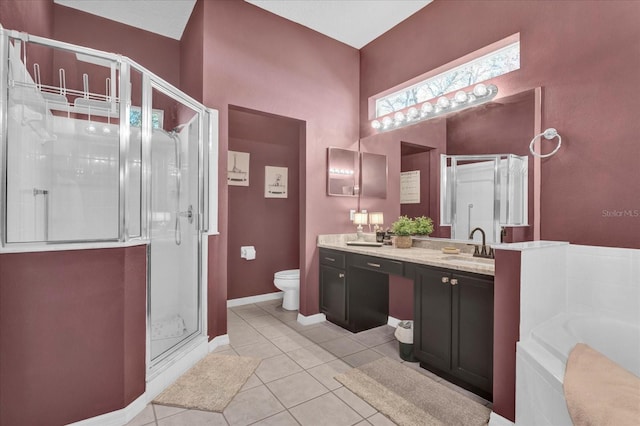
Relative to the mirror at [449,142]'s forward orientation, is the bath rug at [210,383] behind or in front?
in front

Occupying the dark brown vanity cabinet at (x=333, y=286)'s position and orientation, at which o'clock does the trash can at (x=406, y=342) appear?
The trash can is roughly at 9 o'clock from the dark brown vanity cabinet.

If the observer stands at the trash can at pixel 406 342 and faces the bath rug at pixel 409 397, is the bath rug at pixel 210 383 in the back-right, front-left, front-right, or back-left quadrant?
front-right

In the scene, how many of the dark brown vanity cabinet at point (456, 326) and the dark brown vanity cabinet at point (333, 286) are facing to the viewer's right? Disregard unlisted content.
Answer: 0

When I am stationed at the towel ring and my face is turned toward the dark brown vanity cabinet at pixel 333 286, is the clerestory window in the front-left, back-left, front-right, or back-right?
front-right

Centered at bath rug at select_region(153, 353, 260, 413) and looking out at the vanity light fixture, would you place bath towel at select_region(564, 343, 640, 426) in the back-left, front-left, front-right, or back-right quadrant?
front-right

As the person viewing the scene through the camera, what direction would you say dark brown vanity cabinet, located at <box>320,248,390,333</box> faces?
facing the viewer and to the left of the viewer

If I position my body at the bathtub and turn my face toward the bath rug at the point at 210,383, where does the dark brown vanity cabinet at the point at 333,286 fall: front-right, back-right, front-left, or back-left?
front-right

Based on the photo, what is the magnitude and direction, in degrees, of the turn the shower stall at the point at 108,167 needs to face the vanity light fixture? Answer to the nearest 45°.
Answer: approximately 45° to its left

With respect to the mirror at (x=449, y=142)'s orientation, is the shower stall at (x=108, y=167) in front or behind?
in front

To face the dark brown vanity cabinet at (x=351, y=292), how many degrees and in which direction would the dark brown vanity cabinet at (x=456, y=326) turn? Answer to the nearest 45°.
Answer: approximately 90° to its right

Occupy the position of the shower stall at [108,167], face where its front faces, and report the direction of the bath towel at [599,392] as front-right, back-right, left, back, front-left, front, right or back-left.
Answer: front
